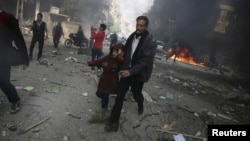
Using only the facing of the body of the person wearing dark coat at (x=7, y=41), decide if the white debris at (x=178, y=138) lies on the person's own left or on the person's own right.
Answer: on the person's own left

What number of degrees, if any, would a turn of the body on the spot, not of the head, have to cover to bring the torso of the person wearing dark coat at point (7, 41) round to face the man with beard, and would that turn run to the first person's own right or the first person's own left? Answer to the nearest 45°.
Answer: approximately 135° to the first person's own left

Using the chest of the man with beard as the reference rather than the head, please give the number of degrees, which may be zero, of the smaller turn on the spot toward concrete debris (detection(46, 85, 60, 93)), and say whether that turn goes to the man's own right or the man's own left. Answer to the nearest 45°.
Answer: approximately 90° to the man's own right

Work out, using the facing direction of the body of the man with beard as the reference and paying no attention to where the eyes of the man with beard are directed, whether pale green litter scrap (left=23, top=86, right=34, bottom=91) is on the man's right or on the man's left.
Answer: on the man's right

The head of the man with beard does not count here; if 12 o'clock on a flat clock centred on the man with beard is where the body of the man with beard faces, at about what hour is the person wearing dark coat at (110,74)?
The person wearing dark coat is roughly at 3 o'clock from the man with beard.

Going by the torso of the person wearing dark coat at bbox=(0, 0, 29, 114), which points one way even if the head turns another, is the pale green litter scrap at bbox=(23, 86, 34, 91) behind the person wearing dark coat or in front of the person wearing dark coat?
behind

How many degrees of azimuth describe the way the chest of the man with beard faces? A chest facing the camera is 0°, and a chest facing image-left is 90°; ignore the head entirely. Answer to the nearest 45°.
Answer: approximately 45°
